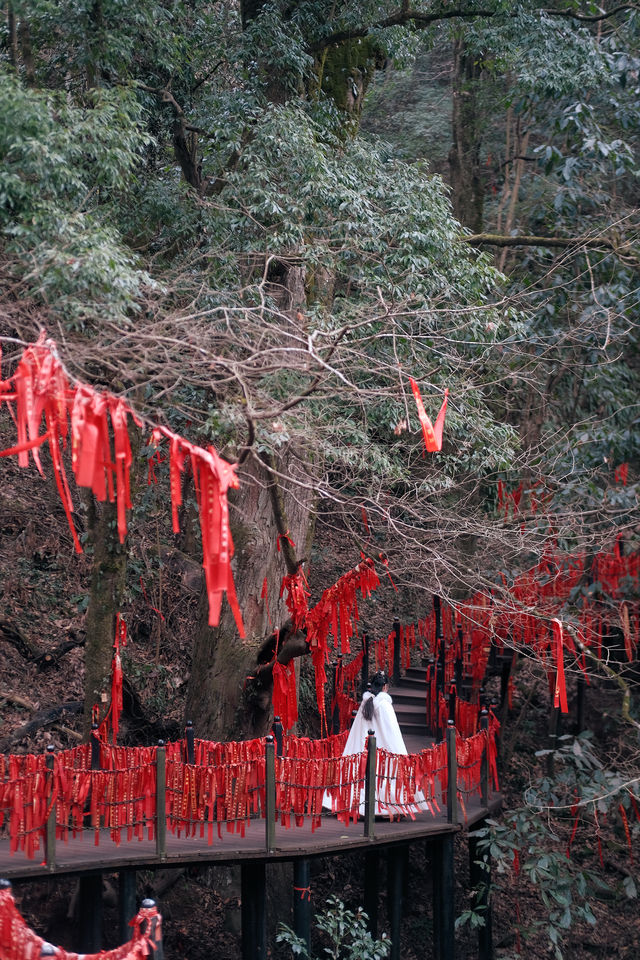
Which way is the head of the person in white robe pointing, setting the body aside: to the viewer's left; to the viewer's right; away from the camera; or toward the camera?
away from the camera

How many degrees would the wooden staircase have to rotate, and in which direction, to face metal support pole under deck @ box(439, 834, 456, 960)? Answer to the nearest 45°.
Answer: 0° — it already faces it

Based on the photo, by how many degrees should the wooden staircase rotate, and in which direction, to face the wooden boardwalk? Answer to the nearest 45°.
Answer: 0° — it already faces it

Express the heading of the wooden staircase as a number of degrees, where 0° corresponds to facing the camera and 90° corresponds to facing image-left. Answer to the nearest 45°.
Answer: approximately 0°

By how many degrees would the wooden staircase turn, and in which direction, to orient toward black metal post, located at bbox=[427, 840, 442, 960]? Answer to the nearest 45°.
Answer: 0° — it already faces it

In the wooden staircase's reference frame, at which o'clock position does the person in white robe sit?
The person in white robe is roughly at 12 o'clock from the wooden staircase.
